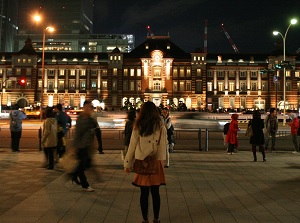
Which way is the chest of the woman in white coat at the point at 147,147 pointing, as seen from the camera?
away from the camera

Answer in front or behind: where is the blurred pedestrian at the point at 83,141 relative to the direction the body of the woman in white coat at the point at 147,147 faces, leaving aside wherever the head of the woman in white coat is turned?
in front

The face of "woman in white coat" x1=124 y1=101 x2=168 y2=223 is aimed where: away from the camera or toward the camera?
away from the camera

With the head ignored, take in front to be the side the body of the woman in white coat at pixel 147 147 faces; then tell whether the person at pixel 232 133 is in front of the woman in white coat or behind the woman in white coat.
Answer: in front

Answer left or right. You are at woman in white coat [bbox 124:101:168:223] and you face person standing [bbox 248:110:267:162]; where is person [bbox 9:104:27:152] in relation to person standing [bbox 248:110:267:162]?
left

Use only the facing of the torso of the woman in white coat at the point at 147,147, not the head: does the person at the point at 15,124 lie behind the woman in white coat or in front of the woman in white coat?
in front
